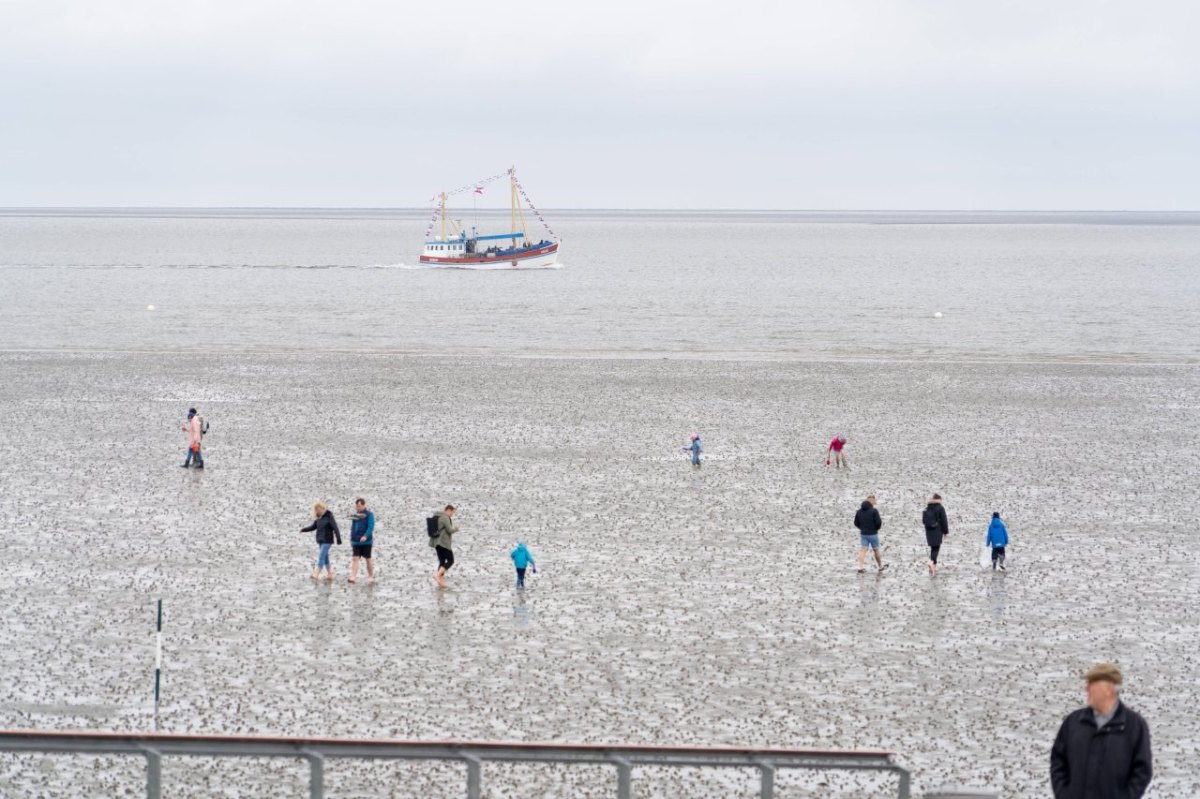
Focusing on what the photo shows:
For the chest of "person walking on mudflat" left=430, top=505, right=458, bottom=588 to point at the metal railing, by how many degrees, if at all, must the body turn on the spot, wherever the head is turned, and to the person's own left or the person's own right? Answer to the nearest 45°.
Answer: approximately 90° to the person's own right

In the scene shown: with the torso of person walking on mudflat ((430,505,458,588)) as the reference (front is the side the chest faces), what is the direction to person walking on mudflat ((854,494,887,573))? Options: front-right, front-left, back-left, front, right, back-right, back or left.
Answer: front

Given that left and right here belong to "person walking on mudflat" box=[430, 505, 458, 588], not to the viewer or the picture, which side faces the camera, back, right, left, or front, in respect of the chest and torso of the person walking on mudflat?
right

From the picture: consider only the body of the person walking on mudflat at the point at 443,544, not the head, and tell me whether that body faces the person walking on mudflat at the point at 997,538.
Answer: yes

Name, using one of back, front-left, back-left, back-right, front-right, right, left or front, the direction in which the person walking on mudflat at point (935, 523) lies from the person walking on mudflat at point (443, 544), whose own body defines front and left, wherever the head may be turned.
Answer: front

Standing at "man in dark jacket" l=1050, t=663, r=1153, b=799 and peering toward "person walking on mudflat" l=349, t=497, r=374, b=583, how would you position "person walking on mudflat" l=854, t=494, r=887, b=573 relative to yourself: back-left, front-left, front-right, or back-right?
front-right

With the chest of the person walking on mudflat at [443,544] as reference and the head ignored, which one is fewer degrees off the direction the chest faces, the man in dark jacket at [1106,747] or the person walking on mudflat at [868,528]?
the person walking on mudflat

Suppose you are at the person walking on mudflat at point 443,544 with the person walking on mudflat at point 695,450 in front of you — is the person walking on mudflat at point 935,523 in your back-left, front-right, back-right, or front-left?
front-right

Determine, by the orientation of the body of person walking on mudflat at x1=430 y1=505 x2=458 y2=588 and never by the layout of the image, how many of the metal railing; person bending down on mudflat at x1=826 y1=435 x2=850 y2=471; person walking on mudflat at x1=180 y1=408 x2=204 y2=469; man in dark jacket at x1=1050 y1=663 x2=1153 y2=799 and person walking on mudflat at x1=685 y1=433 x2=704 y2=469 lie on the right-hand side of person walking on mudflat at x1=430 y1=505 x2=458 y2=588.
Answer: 2

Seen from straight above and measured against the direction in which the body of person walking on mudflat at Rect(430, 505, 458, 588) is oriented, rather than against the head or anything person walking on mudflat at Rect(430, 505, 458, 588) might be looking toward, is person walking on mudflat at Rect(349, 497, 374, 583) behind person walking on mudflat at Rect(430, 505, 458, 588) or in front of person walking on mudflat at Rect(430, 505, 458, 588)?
behind

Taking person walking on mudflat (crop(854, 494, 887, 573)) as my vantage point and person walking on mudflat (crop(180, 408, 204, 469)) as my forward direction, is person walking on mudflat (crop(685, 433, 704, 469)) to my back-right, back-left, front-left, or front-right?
front-right

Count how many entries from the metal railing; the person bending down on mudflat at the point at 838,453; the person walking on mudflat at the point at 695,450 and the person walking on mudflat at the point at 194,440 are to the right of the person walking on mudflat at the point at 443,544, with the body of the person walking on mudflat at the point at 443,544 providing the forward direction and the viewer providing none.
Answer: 1

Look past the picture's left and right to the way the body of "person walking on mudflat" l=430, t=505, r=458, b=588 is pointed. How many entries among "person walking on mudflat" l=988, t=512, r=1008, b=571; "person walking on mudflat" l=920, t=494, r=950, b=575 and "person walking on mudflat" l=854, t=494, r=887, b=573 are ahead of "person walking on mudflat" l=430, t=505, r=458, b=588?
3

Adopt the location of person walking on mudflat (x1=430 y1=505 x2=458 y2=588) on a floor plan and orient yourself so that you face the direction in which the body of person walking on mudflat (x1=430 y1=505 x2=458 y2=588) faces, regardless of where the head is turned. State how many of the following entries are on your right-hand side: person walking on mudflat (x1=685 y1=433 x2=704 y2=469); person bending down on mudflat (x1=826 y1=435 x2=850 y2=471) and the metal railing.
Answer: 1

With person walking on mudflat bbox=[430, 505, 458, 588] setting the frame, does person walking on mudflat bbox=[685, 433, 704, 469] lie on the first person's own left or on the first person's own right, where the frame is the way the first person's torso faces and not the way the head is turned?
on the first person's own left

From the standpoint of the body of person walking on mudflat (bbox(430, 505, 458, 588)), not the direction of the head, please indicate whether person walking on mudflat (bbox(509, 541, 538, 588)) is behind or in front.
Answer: in front

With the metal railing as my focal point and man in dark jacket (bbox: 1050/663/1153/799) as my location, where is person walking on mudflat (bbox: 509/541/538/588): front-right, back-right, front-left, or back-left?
front-right

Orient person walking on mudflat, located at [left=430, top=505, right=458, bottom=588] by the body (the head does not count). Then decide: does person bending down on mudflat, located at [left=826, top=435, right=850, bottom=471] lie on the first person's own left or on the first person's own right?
on the first person's own left

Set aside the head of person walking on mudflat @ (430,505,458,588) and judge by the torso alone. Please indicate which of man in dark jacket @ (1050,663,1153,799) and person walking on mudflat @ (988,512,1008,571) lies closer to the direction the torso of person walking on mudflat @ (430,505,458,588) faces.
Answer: the person walking on mudflat
